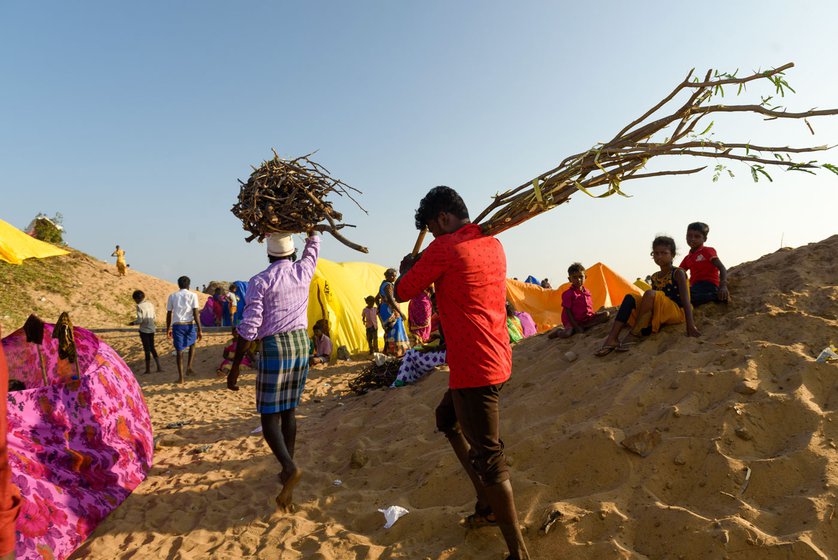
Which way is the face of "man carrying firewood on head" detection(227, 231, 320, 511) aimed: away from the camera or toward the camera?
away from the camera

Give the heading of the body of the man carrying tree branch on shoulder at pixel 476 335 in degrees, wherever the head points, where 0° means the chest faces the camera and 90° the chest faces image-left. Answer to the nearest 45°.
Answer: approximately 135°

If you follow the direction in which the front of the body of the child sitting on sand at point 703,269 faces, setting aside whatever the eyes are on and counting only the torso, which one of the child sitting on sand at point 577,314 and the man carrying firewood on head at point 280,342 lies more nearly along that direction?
the man carrying firewood on head
